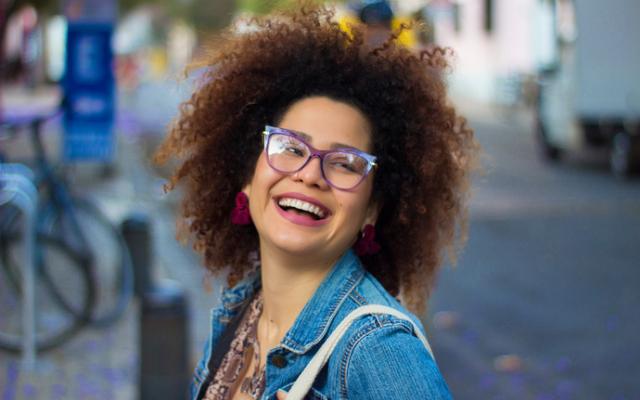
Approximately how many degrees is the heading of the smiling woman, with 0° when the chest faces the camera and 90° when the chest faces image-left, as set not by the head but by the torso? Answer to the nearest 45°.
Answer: approximately 45°

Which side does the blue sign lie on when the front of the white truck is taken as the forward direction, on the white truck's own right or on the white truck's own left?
on the white truck's own left

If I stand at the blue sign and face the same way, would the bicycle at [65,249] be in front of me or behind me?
in front

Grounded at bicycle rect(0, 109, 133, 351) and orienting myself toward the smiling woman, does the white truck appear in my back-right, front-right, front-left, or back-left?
back-left

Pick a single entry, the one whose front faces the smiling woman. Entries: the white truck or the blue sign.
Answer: the blue sign

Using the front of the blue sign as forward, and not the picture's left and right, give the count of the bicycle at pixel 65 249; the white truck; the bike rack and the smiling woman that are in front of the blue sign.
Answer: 3

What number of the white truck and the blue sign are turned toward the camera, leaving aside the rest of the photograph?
1

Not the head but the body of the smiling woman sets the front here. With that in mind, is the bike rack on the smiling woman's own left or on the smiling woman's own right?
on the smiling woman's own right
